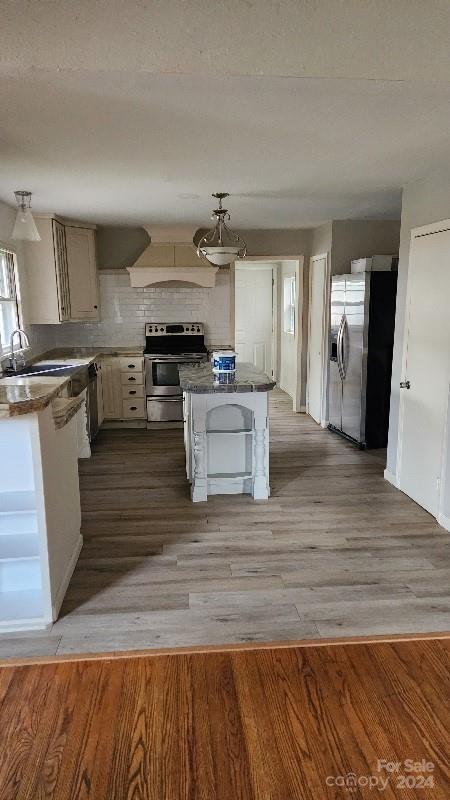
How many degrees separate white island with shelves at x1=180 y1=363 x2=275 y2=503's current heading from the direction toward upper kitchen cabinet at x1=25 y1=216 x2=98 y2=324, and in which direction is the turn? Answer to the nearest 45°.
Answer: approximately 135° to its right

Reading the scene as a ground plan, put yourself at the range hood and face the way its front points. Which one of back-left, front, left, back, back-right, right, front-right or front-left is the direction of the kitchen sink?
front-right

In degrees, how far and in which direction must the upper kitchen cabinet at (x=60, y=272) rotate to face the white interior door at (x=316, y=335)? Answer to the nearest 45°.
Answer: approximately 45° to its left

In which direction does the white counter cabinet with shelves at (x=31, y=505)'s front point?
toward the camera

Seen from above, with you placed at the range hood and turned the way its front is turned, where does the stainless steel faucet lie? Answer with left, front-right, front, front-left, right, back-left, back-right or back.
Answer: front-right

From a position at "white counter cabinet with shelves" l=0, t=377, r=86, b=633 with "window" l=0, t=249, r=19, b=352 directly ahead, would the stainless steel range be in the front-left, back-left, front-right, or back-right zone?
front-right

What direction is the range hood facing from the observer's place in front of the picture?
facing the viewer

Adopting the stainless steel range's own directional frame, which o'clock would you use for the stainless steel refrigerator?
The stainless steel refrigerator is roughly at 10 o'clock from the stainless steel range.

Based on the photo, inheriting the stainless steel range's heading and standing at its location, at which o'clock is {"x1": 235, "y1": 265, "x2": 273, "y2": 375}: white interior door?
The white interior door is roughly at 7 o'clock from the stainless steel range.

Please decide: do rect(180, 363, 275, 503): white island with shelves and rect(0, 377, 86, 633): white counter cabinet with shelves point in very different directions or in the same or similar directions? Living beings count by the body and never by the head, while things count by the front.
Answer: same or similar directions

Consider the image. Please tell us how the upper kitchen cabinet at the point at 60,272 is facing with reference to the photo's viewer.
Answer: facing the viewer and to the right of the viewer

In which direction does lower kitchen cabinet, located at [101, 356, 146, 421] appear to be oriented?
toward the camera

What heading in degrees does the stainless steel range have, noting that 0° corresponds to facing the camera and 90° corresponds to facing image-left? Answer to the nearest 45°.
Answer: approximately 0°

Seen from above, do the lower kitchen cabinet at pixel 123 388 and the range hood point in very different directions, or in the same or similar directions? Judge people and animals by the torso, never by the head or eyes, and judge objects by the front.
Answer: same or similar directions

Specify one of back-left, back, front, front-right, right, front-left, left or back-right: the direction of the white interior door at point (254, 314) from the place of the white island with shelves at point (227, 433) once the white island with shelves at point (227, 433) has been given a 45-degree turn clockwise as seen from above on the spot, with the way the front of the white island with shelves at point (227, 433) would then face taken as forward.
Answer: back-right
